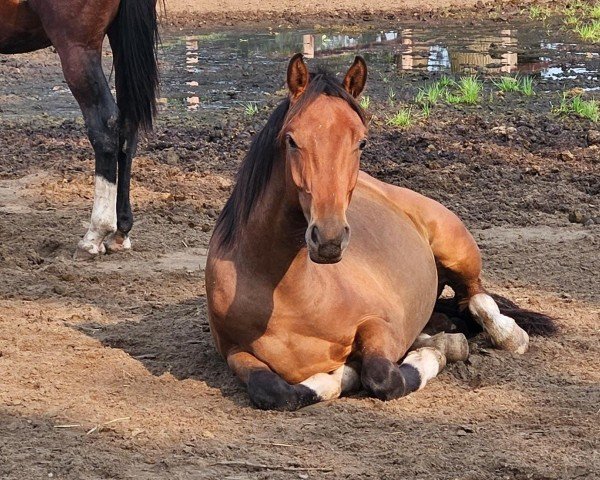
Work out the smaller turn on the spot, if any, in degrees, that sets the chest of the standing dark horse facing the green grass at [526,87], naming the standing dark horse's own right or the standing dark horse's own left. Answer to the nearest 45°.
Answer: approximately 135° to the standing dark horse's own right

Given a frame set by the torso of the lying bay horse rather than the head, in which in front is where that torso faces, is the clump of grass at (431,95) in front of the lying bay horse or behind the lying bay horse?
behind

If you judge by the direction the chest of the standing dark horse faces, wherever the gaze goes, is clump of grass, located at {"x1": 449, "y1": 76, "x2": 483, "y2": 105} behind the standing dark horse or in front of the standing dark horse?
behind

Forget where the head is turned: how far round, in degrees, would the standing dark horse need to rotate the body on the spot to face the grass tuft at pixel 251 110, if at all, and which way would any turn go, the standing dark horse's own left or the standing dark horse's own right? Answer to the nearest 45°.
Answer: approximately 135° to the standing dark horse's own right

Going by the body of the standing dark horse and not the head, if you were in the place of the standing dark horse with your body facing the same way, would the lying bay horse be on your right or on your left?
on your left

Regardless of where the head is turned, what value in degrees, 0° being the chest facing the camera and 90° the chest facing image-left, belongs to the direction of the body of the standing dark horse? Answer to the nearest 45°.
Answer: approximately 90°

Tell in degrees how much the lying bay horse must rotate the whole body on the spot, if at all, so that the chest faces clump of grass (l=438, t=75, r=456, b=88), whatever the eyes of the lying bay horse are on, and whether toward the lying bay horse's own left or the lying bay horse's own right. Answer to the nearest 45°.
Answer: approximately 135° to the lying bay horse's own right

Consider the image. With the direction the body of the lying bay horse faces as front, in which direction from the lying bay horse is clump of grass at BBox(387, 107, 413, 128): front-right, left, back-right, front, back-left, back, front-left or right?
back-right

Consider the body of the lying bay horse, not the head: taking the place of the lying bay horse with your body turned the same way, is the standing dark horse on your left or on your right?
on your right

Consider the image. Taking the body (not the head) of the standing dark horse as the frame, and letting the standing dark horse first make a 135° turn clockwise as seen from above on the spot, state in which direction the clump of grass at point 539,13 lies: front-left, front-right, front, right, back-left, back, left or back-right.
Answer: front

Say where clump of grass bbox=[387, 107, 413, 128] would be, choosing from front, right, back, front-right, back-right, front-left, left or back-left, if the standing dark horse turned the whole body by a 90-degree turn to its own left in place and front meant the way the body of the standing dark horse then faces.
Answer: back-left

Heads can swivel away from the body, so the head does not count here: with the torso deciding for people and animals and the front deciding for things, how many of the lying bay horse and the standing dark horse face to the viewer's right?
0

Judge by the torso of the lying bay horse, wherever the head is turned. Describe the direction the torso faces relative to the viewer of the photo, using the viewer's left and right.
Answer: facing the viewer and to the left of the viewer

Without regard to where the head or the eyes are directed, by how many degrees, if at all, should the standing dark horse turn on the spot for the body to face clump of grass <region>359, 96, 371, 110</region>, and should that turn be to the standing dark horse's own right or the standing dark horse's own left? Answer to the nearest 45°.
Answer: approximately 135° to the standing dark horse's own right

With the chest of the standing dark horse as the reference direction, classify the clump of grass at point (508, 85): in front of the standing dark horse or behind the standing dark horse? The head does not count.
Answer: behind
